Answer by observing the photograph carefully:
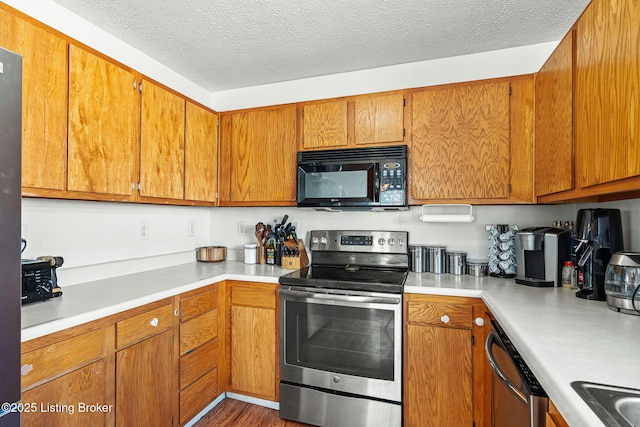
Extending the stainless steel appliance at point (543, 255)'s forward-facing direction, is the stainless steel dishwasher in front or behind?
in front

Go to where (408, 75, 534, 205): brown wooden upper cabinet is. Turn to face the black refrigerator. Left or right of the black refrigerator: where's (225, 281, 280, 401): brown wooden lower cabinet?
right

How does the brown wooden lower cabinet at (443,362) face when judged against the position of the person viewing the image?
facing the viewer

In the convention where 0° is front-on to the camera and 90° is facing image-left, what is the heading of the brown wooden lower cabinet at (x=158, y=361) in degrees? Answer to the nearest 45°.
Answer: approximately 315°

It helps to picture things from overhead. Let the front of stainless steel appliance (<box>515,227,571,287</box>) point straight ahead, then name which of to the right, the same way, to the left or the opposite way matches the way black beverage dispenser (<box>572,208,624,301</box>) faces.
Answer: the same way

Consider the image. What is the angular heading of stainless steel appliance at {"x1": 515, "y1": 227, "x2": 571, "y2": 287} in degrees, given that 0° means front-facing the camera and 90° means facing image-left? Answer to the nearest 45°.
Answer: approximately 45°

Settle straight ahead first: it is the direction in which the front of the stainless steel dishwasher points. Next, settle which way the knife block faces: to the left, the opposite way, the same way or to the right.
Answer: to the left

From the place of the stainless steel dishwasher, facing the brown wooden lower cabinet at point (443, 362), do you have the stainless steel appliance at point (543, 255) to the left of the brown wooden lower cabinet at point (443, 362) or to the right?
right

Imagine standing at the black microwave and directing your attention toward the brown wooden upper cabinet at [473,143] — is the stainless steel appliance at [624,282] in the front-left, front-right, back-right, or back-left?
front-right

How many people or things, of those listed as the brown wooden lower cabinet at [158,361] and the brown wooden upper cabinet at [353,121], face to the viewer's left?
0

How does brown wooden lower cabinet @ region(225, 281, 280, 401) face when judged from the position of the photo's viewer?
facing the viewer and to the left of the viewer

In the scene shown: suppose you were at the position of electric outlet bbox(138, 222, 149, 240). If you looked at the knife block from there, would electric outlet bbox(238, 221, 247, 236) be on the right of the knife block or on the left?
left

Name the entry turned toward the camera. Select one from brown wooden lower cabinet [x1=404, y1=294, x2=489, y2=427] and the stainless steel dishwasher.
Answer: the brown wooden lower cabinet

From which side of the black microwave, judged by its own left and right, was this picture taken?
front

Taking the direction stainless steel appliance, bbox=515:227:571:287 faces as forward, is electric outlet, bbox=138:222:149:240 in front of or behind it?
in front

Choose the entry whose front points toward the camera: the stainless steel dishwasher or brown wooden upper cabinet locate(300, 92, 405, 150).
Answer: the brown wooden upper cabinet

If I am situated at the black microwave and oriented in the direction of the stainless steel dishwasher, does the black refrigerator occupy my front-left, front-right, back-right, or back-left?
front-right
